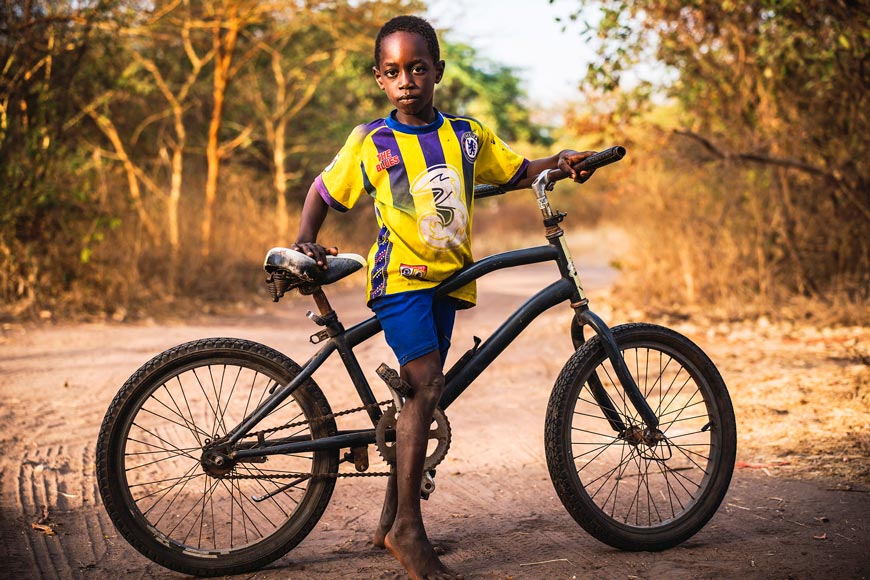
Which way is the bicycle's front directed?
to the viewer's right

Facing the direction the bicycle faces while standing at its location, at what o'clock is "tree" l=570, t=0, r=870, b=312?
The tree is roughly at 10 o'clock from the bicycle.

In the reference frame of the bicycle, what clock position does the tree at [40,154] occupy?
The tree is roughly at 8 o'clock from the bicycle.
